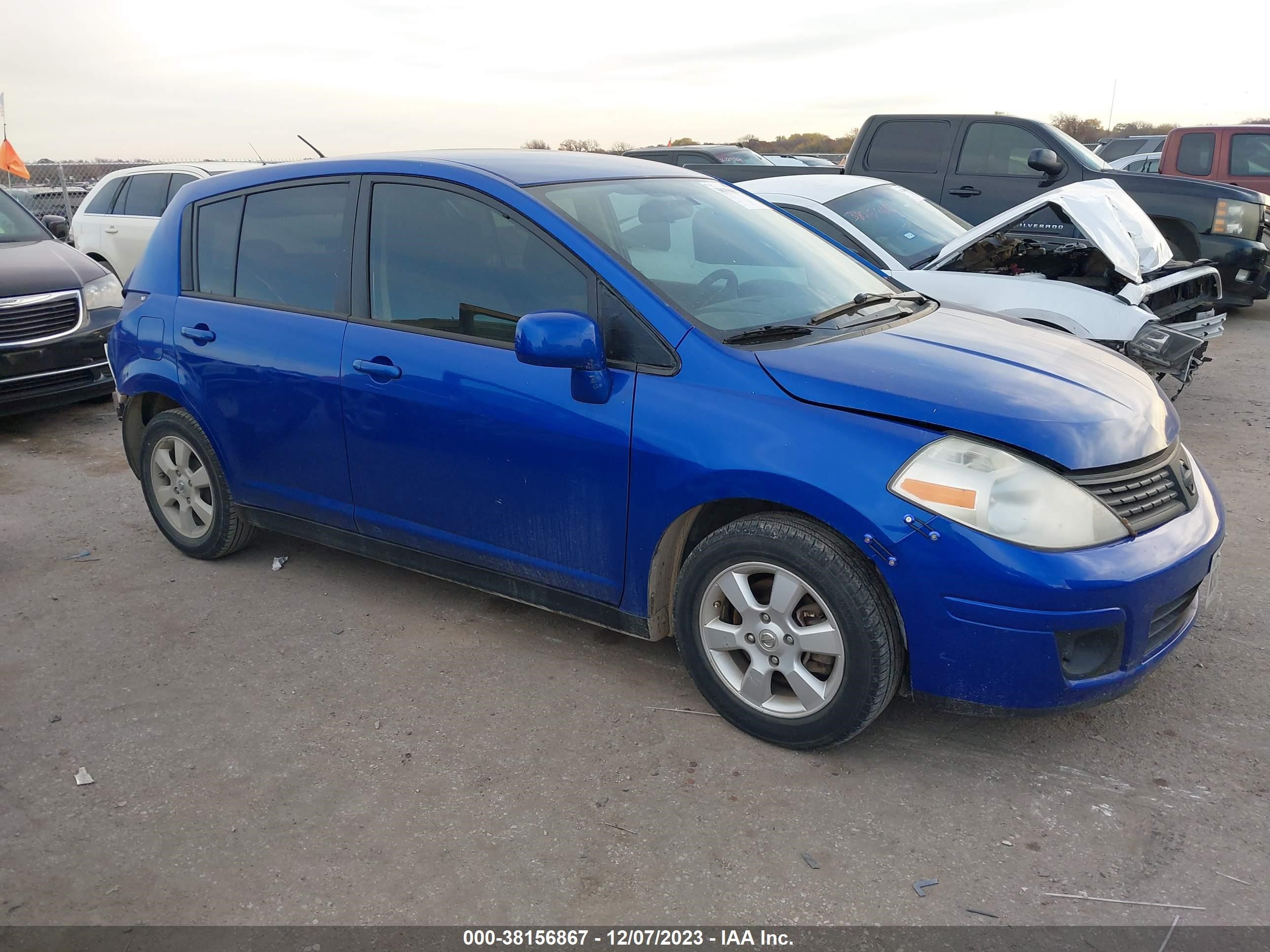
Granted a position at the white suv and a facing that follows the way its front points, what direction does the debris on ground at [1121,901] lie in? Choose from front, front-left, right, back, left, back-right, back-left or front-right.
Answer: front-right

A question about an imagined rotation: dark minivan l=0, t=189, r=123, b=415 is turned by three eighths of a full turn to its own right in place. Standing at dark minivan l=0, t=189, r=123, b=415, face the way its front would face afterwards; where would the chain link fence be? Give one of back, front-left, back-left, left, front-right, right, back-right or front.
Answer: right

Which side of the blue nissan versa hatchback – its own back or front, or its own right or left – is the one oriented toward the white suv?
back

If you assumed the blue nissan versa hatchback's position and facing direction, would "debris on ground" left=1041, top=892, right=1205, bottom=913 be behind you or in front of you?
in front

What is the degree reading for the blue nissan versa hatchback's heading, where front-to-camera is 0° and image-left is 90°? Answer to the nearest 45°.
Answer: approximately 315°
